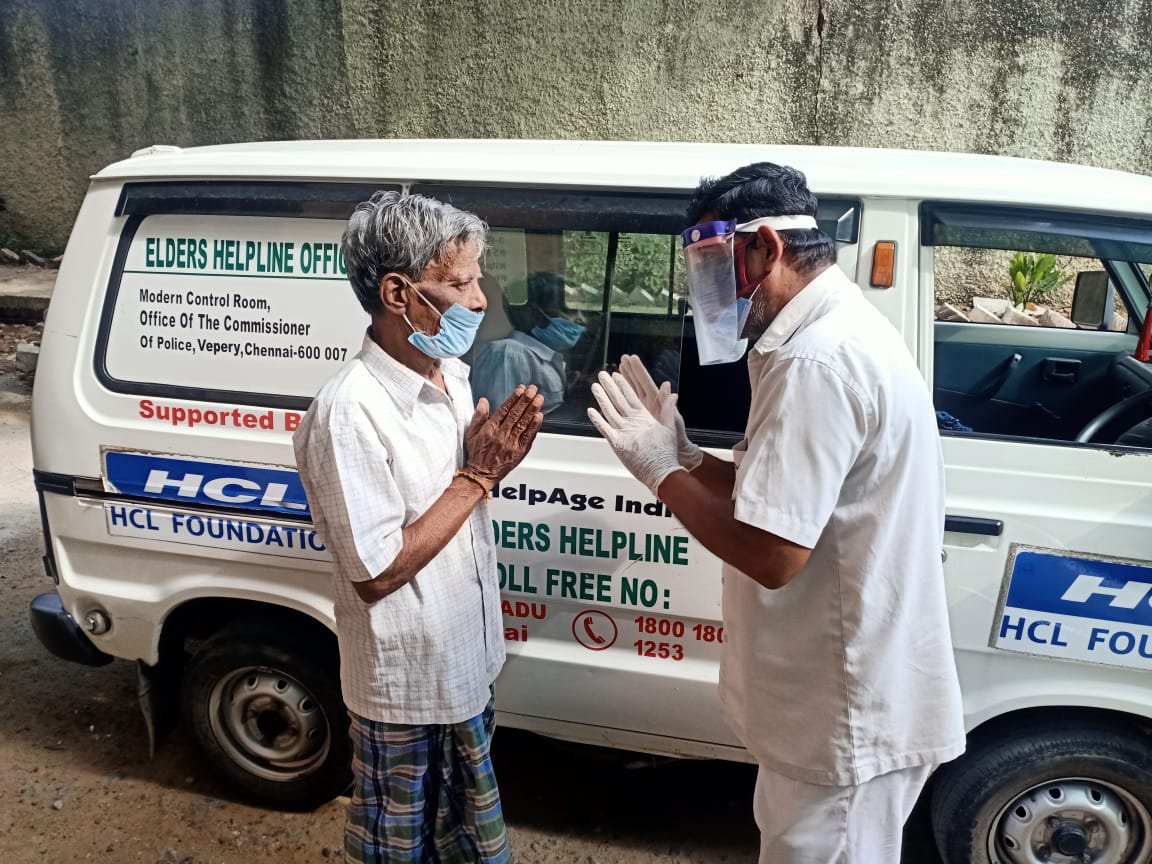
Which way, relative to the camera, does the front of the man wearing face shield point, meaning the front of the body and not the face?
to the viewer's left

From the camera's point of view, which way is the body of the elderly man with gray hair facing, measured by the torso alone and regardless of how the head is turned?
to the viewer's right

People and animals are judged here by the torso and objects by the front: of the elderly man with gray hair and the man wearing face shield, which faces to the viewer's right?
the elderly man with gray hair

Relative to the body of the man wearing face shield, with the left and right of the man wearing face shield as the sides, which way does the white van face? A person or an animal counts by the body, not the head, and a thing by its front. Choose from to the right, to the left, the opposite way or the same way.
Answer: the opposite way

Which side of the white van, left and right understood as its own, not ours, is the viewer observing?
right

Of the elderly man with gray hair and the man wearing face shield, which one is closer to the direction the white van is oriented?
the man wearing face shield

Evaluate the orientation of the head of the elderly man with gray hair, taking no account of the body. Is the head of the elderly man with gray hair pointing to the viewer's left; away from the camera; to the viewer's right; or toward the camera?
to the viewer's right
